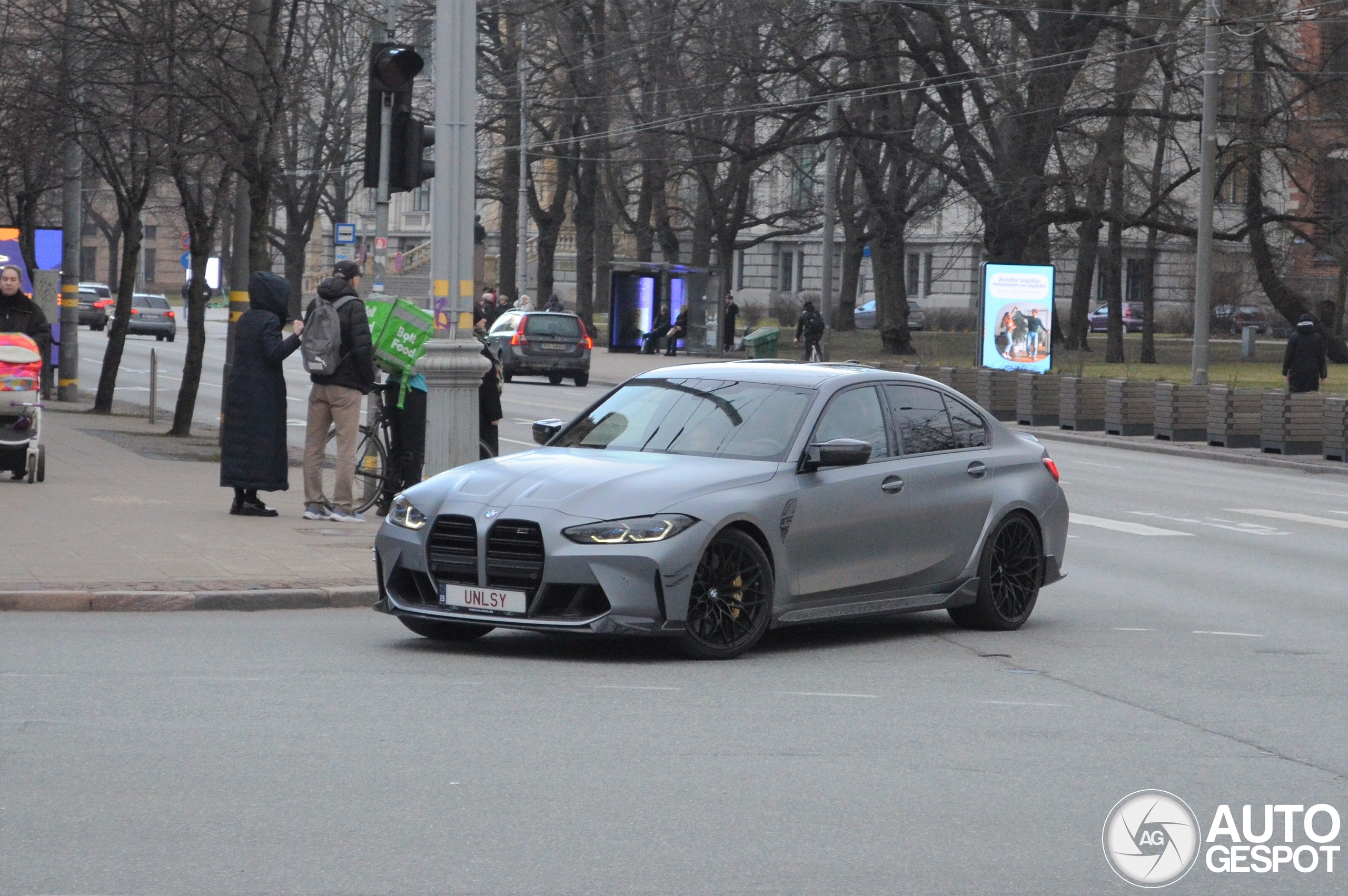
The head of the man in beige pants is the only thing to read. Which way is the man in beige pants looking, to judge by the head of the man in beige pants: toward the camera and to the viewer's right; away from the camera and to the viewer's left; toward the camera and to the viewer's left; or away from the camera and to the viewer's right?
away from the camera and to the viewer's right

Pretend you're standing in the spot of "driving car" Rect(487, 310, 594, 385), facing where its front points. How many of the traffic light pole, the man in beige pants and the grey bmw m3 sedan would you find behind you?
3

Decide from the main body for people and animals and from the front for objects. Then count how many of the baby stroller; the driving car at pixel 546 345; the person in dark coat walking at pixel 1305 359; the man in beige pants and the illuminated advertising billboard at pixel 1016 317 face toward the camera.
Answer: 2

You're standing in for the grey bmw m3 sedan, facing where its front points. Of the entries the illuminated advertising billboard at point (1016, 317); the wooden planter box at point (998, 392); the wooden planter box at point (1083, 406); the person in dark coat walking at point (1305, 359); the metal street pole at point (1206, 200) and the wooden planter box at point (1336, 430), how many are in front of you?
0

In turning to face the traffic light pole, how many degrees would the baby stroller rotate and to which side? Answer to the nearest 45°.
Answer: approximately 45° to its left

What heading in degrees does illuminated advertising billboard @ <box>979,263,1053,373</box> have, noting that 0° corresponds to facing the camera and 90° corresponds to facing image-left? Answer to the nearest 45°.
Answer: approximately 0°

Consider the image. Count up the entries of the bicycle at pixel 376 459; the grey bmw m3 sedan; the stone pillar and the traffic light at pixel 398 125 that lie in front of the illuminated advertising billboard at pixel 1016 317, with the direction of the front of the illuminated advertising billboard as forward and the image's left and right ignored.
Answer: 4

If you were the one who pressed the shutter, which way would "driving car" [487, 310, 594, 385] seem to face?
facing away from the viewer

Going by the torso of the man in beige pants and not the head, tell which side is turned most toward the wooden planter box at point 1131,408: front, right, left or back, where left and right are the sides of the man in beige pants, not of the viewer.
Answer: front
